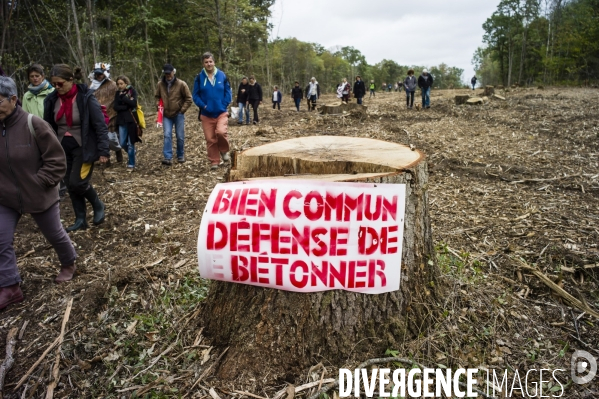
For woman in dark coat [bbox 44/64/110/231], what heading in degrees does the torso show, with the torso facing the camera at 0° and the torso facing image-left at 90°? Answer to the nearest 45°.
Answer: approximately 45°

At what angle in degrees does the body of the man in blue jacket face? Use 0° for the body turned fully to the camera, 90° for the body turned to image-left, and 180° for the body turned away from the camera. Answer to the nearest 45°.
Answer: approximately 0°

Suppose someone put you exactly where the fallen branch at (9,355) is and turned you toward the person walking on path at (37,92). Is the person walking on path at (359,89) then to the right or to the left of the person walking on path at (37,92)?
right

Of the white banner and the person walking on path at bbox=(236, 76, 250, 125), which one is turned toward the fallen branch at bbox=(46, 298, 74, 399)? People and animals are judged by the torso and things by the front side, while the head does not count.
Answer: the person walking on path

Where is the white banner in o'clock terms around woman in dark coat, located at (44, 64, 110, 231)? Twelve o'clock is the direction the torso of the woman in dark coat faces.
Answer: The white banner is roughly at 10 o'clock from the woman in dark coat.

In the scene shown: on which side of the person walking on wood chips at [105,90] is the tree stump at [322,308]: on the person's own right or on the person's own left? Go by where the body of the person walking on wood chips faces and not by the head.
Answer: on the person's own left

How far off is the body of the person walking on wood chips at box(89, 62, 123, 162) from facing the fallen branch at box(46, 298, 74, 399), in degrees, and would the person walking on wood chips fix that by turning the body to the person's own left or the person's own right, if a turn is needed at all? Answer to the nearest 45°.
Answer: approximately 45° to the person's own left

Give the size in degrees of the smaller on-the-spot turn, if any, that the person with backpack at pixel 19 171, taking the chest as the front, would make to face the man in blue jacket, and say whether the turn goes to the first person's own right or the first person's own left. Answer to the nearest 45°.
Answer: approximately 180°

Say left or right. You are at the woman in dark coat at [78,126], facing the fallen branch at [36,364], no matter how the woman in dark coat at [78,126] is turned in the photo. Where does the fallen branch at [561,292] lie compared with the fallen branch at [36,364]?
left

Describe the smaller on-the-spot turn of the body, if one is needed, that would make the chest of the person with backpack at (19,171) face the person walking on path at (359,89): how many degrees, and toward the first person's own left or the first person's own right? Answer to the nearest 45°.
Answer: approximately 180°
